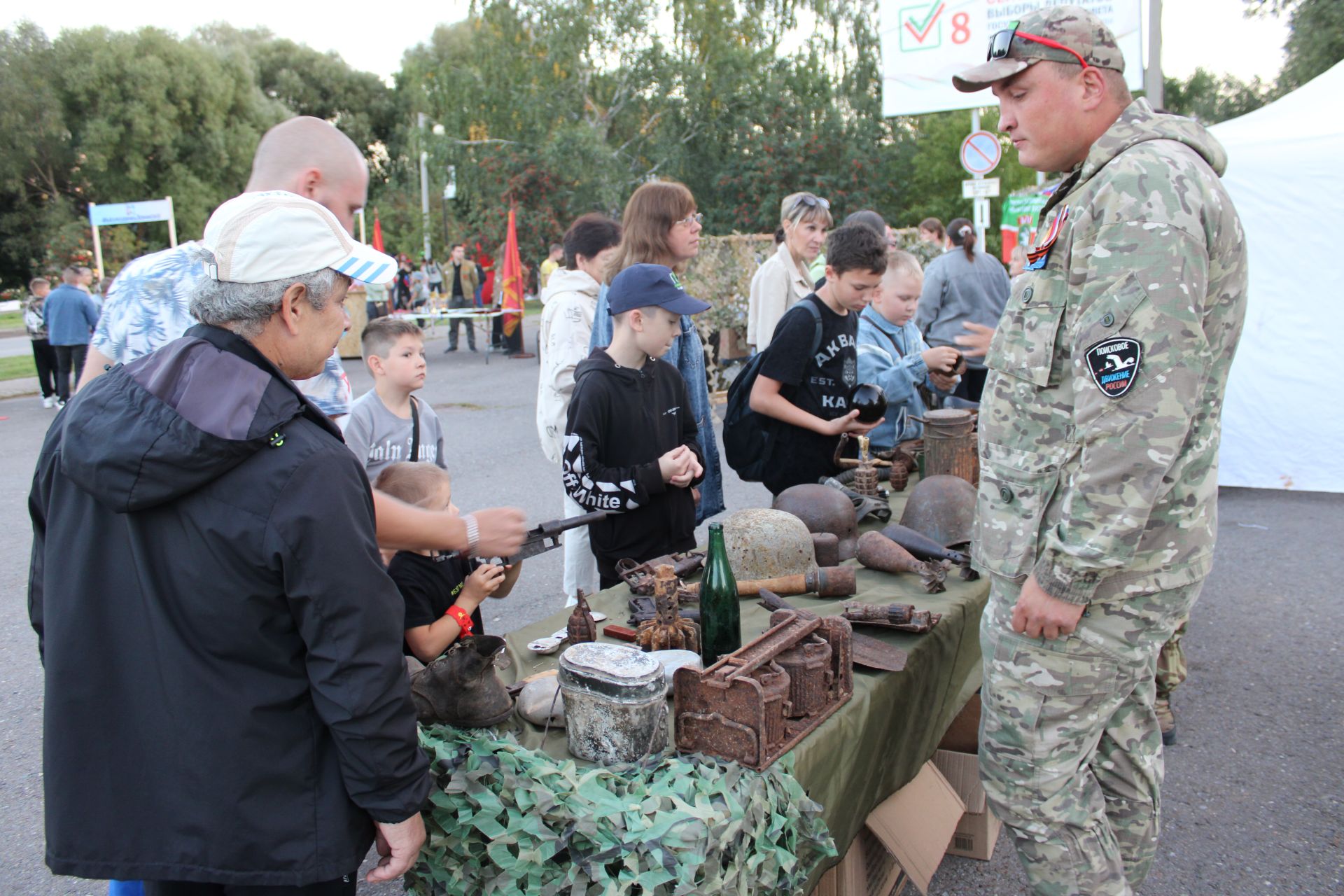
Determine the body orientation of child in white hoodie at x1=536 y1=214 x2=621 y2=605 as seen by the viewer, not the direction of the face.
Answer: to the viewer's right

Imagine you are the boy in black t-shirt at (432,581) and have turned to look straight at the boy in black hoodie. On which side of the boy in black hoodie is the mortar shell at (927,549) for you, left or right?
right

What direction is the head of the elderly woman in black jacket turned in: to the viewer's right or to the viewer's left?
to the viewer's right

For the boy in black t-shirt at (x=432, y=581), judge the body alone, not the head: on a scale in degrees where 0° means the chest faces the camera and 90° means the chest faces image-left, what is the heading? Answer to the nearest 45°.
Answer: approximately 315°

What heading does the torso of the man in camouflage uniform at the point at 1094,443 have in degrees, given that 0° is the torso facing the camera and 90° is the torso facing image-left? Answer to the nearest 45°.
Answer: approximately 90°

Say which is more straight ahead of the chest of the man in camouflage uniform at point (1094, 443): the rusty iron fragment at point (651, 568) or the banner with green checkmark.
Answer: the rusty iron fragment

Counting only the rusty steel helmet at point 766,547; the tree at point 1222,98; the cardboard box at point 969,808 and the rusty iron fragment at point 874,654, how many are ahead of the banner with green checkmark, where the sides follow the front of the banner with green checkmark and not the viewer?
3
